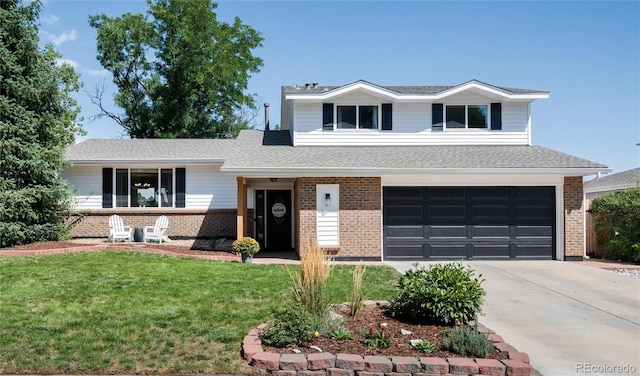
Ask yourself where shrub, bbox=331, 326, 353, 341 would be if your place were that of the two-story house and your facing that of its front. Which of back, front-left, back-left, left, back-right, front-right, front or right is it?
front

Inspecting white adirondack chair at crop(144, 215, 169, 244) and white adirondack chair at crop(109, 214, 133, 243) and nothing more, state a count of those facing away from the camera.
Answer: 0

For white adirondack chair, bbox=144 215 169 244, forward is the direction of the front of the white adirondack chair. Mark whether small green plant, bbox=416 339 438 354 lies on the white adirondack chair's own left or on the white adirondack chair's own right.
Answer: on the white adirondack chair's own left

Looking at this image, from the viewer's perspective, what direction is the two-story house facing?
toward the camera

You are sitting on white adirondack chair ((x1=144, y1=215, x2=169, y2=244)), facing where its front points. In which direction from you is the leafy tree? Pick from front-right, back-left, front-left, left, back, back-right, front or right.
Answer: back-right

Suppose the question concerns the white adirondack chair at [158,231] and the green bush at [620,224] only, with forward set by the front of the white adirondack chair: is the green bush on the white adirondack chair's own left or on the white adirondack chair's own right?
on the white adirondack chair's own left

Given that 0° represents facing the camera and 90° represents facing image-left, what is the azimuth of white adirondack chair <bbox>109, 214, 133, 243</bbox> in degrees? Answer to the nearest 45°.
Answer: approximately 315°

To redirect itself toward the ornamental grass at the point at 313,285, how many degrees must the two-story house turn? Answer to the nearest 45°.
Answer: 0° — it already faces it

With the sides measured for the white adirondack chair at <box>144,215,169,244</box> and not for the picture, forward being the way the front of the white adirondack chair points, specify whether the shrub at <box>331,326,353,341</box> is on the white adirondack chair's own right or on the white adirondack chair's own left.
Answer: on the white adirondack chair's own left

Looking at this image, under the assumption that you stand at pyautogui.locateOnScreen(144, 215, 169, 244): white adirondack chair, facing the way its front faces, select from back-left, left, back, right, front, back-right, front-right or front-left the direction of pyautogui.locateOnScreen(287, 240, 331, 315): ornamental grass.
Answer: front-left

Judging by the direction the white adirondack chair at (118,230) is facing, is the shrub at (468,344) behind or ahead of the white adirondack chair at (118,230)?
ahead

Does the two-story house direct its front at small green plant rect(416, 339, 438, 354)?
yes

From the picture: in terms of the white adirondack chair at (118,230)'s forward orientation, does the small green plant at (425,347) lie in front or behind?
in front

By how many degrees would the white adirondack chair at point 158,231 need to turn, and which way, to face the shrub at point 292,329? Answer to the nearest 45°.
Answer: approximately 45° to its left

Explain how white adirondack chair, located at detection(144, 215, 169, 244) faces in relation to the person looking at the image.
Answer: facing the viewer and to the left of the viewer

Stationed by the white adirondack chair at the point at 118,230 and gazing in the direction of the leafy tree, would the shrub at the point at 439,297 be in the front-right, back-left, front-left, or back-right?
back-right
